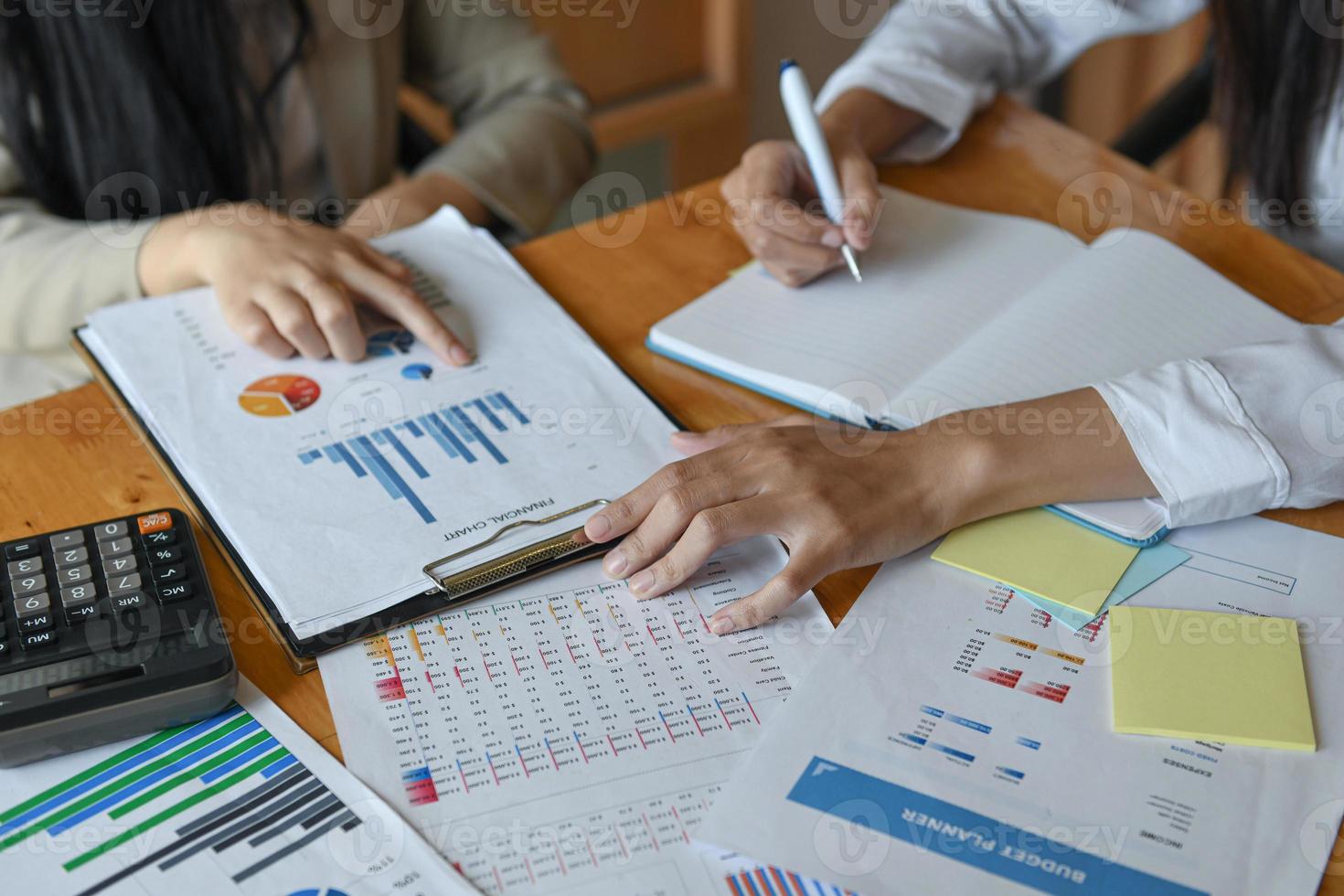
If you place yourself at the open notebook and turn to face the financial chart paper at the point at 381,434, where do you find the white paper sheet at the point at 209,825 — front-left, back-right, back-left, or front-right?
front-left

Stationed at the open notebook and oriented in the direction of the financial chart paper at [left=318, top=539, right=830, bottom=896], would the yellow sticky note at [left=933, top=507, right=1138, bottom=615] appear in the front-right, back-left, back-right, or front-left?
front-left

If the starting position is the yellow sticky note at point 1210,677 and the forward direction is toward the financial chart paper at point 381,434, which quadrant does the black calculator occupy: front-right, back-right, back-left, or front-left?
front-left

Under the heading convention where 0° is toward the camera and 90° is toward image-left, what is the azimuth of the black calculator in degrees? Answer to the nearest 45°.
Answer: approximately 180°
